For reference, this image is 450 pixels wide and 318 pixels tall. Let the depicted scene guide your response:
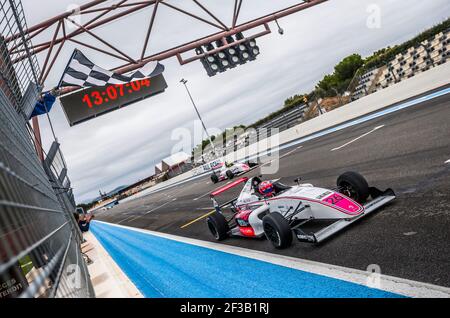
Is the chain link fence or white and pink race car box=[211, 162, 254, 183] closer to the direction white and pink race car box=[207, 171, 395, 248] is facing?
the chain link fence

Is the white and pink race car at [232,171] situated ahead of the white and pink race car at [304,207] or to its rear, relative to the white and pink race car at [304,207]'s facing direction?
to the rear

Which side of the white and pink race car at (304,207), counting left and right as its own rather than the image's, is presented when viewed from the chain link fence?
right

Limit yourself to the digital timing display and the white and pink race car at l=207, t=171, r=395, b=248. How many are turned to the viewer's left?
0

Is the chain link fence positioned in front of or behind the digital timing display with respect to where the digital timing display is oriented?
in front

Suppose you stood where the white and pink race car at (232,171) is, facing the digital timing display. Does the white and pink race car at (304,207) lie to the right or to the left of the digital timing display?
left

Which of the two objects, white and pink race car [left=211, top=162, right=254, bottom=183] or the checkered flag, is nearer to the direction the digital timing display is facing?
the checkered flag

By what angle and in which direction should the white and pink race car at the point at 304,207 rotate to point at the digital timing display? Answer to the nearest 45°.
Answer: approximately 180°

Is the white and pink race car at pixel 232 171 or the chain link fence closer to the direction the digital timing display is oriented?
the chain link fence

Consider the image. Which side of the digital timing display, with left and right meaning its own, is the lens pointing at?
front

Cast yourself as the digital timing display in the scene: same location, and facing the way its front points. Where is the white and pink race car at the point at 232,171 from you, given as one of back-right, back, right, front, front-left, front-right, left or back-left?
back-left

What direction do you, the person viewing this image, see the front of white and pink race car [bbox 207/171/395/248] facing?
facing the viewer and to the right of the viewer
